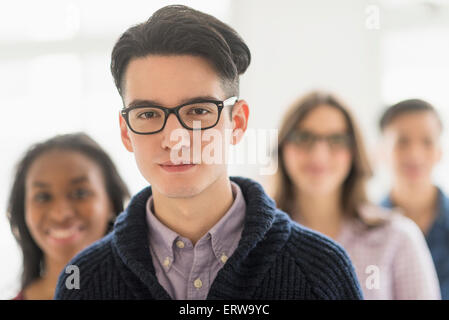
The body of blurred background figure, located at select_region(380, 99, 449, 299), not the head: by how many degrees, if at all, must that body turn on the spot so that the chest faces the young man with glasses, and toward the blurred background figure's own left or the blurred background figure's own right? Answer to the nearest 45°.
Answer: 0° — they already face them

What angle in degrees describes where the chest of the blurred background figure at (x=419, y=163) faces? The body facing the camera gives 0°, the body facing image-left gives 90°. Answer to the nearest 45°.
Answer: approximately 0°

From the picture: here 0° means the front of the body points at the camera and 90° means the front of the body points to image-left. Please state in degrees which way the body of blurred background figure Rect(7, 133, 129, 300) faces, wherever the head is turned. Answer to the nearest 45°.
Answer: approximately 0°

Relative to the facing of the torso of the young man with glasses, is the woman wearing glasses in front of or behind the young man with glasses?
behind

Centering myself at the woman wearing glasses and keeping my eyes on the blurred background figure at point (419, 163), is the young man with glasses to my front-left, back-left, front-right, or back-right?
back-right

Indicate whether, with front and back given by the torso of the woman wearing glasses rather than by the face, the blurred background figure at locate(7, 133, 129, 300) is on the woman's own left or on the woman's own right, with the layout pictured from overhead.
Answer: on the woman's own right
